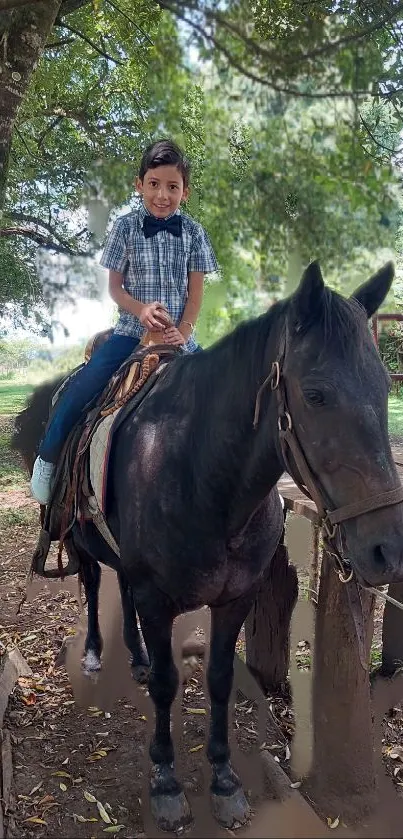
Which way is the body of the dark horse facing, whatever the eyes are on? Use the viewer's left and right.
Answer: facing the viewer and to the right of the viewer

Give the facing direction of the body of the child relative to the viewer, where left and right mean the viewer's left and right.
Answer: facing the viewer
